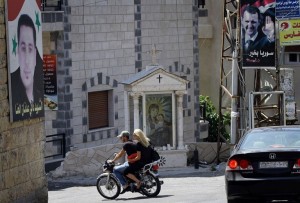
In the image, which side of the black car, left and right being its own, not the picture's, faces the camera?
back

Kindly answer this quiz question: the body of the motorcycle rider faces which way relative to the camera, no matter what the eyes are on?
to the viewer's left

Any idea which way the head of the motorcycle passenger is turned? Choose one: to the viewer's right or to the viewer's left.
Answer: to the viewer's left

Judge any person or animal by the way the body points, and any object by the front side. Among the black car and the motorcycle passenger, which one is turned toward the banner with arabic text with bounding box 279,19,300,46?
the black car

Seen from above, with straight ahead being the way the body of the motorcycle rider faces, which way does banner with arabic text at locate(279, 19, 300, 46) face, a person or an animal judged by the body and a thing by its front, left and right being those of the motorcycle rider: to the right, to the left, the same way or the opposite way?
to the left

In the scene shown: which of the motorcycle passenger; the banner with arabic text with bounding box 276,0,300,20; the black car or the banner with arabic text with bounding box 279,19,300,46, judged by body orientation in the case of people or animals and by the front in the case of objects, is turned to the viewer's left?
the motorcycle passenger

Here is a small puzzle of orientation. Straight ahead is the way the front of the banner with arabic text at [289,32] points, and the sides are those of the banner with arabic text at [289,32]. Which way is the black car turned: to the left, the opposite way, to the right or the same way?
the opposite way

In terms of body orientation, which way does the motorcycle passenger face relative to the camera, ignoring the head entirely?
to the viewer's left

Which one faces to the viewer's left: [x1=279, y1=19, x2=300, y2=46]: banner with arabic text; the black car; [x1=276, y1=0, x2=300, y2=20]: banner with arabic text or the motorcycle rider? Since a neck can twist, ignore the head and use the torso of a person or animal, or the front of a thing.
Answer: the motorcycle rider

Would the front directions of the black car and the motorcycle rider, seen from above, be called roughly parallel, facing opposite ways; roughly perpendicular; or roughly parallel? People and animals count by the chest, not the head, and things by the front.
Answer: roughly perpendicular

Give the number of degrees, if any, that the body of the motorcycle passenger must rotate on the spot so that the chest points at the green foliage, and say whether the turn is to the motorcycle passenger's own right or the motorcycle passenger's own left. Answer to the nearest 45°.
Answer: approximately 90° to the motorcycle passenger's own right
